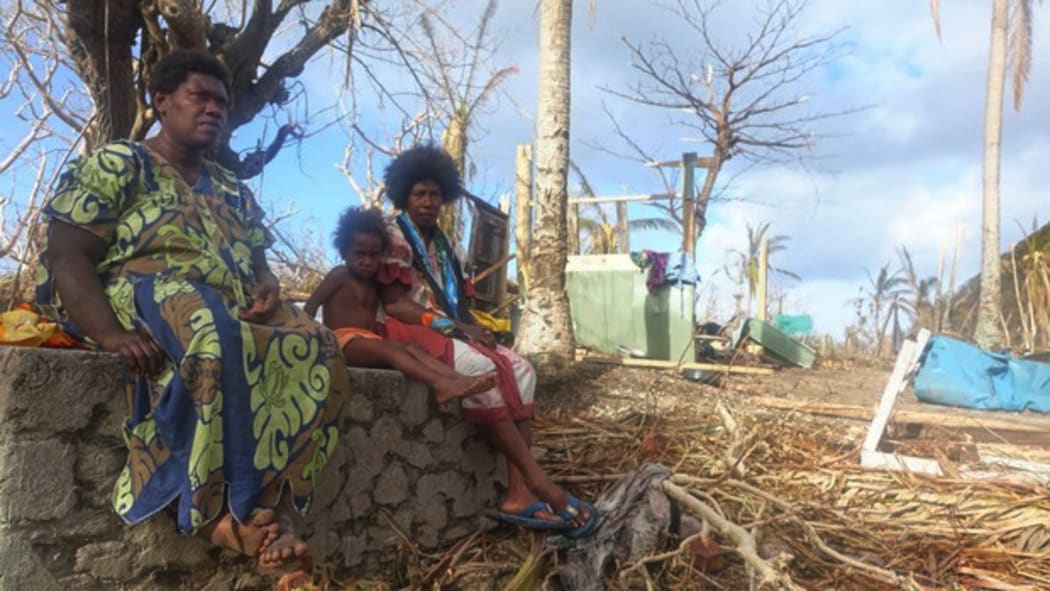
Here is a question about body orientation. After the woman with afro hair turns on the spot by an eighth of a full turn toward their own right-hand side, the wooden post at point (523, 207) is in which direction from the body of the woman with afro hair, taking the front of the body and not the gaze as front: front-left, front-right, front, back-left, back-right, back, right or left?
back

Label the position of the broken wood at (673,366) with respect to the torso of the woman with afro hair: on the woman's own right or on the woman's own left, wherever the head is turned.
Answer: on the woman's own left

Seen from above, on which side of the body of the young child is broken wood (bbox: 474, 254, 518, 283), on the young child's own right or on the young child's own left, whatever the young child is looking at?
on the young child's own left

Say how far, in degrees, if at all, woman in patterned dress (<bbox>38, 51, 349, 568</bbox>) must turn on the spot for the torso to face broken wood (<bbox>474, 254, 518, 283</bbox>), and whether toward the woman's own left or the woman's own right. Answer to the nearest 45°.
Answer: approximately 90° to the woman's own left

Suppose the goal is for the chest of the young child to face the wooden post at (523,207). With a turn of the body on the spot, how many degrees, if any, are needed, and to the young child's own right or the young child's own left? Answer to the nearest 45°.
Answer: approximately 135° to the young child's own left

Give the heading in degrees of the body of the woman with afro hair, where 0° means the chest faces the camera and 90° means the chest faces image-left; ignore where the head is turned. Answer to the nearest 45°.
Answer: approximately 315°

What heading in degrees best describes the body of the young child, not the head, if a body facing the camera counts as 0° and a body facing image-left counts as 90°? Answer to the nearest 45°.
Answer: approximately 315°

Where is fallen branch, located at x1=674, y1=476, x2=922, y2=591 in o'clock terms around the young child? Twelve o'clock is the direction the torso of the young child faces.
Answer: The fallen branch is roughly at 11 o'clock from the young child.

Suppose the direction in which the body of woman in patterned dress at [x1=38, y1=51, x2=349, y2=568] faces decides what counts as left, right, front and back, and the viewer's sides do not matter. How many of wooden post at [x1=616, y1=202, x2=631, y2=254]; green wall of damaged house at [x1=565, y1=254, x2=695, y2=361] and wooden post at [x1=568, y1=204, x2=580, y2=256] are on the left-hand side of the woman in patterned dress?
3
